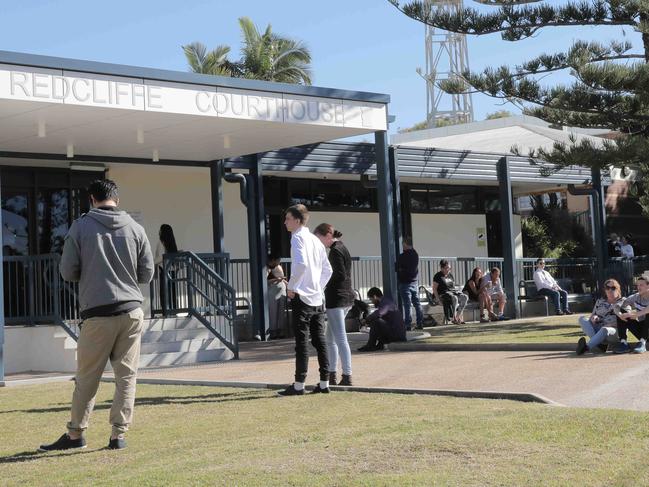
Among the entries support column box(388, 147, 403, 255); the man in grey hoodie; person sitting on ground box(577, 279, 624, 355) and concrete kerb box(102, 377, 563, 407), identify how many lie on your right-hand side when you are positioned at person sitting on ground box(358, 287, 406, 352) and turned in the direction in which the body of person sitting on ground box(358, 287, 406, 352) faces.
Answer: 1

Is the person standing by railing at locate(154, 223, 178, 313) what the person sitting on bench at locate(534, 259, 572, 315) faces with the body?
no

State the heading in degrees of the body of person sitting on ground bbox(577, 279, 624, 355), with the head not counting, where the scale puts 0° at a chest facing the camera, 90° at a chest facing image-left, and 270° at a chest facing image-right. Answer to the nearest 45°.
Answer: approximately 45°

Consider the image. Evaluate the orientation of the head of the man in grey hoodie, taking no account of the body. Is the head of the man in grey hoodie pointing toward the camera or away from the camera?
away from the camera

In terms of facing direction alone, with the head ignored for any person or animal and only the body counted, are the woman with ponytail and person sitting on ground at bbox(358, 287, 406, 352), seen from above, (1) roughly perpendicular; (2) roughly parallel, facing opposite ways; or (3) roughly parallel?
roughly parallel

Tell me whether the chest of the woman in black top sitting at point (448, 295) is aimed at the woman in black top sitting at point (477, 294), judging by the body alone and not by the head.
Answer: no

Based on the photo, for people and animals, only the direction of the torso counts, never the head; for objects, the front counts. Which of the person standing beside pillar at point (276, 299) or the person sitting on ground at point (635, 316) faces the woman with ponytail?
the person sitting on ground

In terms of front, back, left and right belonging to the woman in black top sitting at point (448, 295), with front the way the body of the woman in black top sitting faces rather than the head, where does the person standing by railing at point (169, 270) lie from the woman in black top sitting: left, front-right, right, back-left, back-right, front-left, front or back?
right

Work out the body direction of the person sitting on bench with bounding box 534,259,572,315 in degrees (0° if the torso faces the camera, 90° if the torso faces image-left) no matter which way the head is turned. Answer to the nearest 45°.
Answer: approximately 315°

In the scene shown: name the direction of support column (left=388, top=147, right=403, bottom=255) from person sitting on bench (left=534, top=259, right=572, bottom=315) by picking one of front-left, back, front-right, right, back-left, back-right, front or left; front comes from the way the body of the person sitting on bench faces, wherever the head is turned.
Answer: right

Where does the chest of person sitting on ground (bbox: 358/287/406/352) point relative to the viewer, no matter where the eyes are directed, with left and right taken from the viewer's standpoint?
facing to the left of the viewer

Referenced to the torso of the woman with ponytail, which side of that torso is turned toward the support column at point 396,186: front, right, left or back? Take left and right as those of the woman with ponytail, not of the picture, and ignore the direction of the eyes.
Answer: right

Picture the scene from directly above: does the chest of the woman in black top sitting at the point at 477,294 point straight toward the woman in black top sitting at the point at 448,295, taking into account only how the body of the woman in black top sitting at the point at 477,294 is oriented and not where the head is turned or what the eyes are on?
no

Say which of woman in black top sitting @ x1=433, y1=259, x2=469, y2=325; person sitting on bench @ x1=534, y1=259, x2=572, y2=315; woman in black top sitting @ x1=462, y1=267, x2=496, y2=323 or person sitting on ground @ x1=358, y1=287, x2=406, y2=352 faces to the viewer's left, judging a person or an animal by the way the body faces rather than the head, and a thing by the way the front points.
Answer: the person sitting on ground
